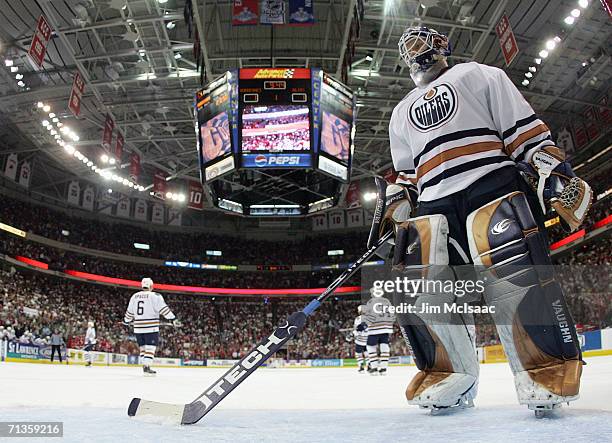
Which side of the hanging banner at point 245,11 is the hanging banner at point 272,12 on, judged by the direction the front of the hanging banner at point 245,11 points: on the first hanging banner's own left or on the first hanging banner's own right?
on the first hanging banner's own left

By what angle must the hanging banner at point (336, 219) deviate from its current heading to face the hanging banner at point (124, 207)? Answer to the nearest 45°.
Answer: approximately 90° to its right

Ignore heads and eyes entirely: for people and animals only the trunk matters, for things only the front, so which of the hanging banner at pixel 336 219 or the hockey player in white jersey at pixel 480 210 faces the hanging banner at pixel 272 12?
the hanging banner at pixel 336 219

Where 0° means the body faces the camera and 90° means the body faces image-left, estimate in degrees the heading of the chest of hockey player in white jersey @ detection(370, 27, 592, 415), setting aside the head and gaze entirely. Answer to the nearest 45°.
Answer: approximately 45°

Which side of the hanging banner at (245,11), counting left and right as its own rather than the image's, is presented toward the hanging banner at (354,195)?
back

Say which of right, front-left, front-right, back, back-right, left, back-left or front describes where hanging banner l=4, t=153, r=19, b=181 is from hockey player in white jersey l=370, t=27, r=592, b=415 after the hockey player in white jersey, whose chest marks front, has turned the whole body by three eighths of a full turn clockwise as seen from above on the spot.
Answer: front-left
